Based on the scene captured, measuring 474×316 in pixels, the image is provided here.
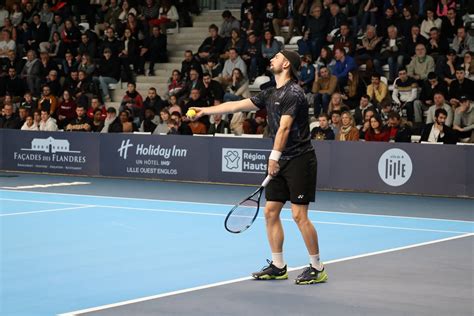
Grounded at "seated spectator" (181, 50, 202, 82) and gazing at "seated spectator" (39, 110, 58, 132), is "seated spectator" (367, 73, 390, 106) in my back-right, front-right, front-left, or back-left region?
back-left

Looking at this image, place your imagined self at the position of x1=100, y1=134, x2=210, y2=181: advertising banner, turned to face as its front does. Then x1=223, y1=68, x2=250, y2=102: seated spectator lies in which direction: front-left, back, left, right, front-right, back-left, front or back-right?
back-left

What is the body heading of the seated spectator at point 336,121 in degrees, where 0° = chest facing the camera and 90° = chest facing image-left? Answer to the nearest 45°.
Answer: approximately 45°

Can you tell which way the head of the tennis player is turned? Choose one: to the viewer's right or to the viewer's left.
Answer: to the viewer's left

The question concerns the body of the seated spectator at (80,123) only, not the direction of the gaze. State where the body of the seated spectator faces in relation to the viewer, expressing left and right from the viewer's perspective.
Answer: facing the viewer

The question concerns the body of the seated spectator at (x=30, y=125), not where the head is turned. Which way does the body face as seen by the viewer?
toward the camera

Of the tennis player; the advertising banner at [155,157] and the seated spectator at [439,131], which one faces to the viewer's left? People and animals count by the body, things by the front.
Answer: the tennis player

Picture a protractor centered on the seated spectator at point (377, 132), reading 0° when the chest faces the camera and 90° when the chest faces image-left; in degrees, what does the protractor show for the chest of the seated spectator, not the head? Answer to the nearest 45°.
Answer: approximately 45°

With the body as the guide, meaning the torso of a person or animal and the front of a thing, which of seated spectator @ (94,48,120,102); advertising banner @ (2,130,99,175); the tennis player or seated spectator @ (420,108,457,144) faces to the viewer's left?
the tennis player

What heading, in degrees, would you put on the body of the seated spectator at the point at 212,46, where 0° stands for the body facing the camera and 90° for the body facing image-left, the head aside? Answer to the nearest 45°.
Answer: approximately 45°

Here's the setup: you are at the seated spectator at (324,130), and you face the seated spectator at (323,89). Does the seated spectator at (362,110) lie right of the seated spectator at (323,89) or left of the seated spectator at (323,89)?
right

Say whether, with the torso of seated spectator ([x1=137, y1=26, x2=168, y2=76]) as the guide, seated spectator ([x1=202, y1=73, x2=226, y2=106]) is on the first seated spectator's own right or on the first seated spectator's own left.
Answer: on the first seated spectator's own left

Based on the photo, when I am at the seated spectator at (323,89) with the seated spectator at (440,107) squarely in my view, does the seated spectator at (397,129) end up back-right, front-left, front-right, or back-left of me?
front-right
